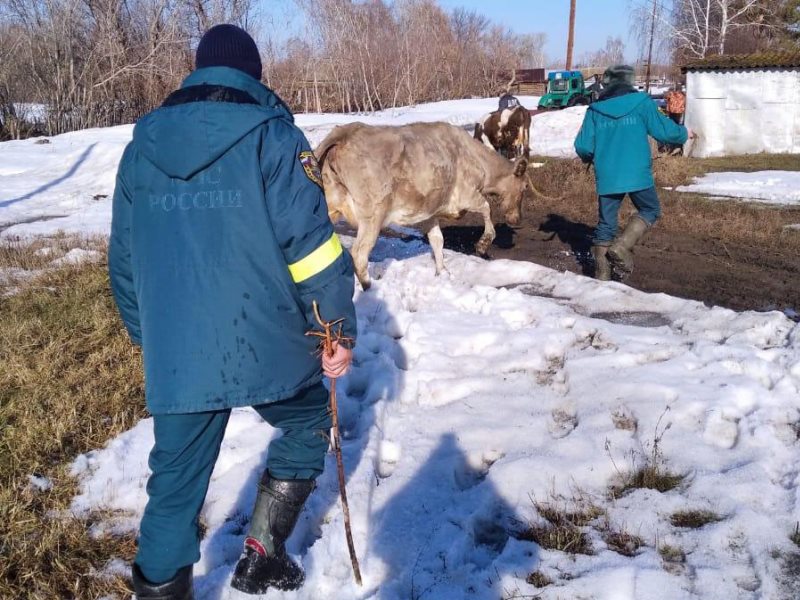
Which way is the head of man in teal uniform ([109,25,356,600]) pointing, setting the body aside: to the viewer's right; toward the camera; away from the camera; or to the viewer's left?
away from the camera

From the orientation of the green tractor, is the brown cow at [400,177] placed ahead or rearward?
ahead

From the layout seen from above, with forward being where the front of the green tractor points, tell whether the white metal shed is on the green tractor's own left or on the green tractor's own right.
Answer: on the green tractor's own left

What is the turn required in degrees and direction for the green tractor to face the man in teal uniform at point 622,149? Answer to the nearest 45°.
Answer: approximately 45° to its left
